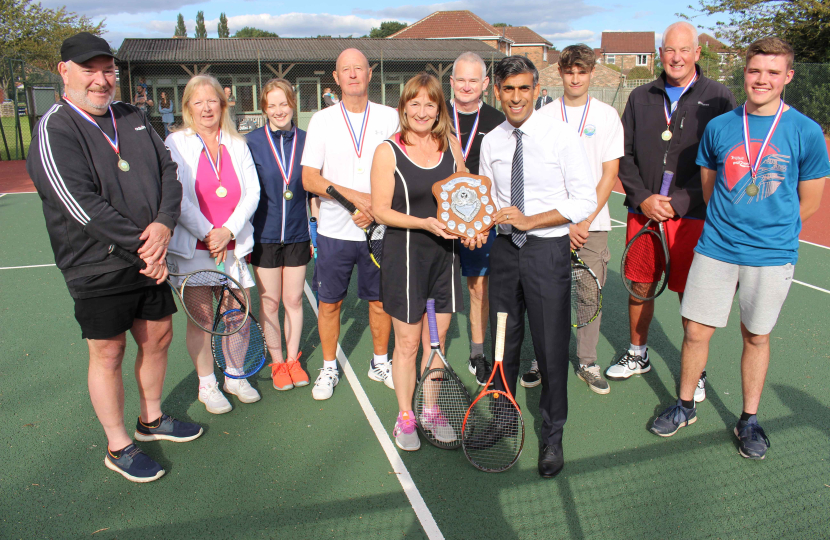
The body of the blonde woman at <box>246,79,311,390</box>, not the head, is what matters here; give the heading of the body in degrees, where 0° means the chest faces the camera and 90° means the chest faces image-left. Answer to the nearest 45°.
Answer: approximately 0°

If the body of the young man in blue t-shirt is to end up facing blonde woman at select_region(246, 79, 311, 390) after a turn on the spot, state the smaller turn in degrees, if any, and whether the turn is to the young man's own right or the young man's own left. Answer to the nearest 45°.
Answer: approximately 90° to the young man's own right

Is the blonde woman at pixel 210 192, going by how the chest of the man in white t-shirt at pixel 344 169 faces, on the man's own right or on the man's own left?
on the man's own right

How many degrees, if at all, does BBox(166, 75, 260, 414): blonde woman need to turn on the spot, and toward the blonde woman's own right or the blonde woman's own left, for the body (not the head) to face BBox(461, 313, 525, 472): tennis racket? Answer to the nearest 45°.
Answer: approximately 45° to the blonde woman's own left

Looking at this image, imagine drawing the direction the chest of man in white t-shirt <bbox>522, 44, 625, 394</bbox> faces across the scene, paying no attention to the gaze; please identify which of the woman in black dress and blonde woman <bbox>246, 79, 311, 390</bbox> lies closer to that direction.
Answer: the woman in black dress

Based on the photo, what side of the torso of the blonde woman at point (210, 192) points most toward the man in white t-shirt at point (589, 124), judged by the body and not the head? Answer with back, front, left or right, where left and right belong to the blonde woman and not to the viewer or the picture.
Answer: left
